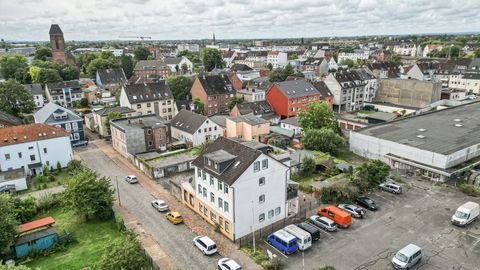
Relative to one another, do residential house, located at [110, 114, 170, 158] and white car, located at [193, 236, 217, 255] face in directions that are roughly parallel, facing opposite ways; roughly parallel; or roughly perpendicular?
roughly perpendicular

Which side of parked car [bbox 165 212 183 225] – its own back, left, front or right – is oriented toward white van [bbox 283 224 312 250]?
back

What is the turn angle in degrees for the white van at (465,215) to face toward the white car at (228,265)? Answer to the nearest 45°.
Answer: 0° — it already faces it

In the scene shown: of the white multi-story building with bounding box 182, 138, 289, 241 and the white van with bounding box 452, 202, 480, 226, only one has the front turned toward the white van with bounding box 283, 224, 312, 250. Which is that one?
the white van with bounding box 452, 202, 480, 226

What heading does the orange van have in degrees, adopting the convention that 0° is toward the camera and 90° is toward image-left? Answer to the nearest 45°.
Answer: approximately 135°

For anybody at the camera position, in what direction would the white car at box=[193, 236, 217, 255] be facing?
facing away from the viewer and to the left of the viewer

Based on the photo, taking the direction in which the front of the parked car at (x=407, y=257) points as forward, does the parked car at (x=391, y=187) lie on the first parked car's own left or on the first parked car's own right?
on the first parked car's own right

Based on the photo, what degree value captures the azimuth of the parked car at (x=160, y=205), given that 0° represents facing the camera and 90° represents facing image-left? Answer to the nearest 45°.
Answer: approximately 135°

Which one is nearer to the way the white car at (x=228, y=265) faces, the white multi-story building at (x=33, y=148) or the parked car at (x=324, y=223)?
the white multi-story building

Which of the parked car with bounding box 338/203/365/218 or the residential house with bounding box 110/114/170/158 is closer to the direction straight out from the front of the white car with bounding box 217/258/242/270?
the residential house
